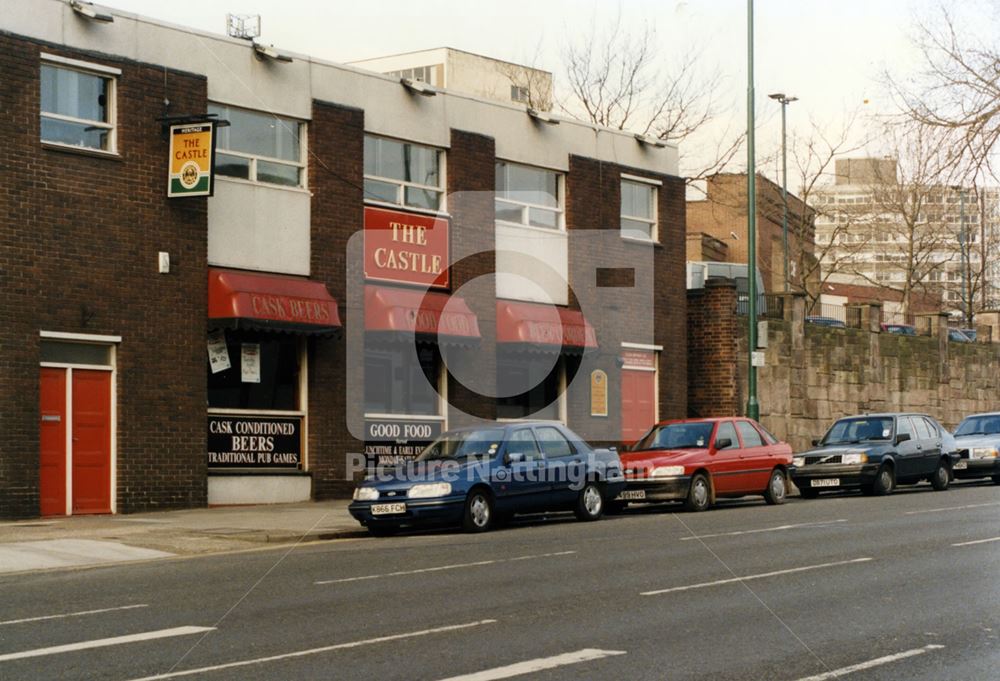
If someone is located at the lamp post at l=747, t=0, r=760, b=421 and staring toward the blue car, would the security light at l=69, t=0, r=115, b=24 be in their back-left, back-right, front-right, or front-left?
front-right

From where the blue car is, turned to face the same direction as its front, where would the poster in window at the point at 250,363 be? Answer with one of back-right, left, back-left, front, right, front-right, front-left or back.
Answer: right

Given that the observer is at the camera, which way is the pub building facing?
facing the viewer and to the right of the viewer

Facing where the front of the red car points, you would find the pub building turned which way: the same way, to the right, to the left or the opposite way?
to the left

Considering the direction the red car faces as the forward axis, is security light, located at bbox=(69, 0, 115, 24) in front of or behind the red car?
in front

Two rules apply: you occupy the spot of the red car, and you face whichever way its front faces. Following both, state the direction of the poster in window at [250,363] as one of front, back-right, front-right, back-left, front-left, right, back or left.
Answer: front-right

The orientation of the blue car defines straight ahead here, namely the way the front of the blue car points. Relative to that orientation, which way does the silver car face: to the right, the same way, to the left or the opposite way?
the same way

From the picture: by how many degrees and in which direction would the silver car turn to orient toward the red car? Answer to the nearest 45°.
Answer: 0° — it already faces it

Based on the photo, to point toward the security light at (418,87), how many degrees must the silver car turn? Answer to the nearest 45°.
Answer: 0° — it already faces it

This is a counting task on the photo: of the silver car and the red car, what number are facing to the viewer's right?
0

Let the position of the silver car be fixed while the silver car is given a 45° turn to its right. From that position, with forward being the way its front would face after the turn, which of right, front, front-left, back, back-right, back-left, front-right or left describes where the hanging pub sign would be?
front-left

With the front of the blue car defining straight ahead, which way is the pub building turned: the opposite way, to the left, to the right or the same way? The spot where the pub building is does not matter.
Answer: to the left

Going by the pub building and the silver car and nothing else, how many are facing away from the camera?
0

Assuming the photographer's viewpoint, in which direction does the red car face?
facing the viewer and to the left of the viewer
